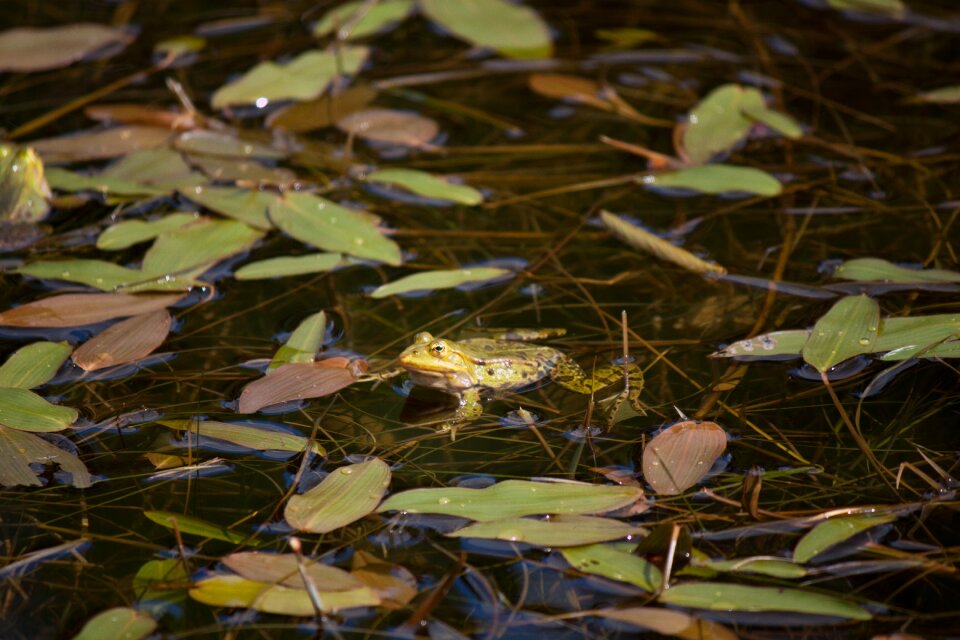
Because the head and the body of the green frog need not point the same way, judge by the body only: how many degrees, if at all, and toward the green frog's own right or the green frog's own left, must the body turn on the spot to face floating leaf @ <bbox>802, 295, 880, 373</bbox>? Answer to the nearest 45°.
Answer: approximately 180°

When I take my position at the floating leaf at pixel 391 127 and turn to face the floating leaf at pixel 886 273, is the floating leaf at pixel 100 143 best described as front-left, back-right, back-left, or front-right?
back-right

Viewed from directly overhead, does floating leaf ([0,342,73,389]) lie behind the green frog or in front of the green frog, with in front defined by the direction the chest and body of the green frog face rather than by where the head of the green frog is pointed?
in front

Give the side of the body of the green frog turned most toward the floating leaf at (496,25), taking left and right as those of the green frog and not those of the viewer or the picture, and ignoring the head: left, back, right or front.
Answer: right

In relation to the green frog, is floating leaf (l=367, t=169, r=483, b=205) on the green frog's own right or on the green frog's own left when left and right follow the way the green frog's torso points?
on the green frog's own right

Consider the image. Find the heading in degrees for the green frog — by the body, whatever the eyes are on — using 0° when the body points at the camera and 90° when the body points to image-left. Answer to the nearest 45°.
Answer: approximately 90°

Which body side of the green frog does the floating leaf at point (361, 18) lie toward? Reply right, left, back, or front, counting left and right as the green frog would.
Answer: right

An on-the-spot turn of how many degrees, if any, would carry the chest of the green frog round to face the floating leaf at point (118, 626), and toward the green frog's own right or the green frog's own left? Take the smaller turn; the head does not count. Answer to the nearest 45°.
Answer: approximately 45° to the green frog's own left

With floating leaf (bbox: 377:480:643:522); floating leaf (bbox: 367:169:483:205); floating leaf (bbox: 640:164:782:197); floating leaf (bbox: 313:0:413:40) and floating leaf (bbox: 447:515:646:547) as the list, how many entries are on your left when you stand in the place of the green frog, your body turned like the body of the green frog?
2

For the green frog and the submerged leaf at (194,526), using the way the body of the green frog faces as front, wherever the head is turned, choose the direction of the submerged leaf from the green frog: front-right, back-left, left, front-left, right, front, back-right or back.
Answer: front-left

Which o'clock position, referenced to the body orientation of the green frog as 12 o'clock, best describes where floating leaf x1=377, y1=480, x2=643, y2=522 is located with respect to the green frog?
The floating leaf is roughly at 9 o'clock from the green frog.
